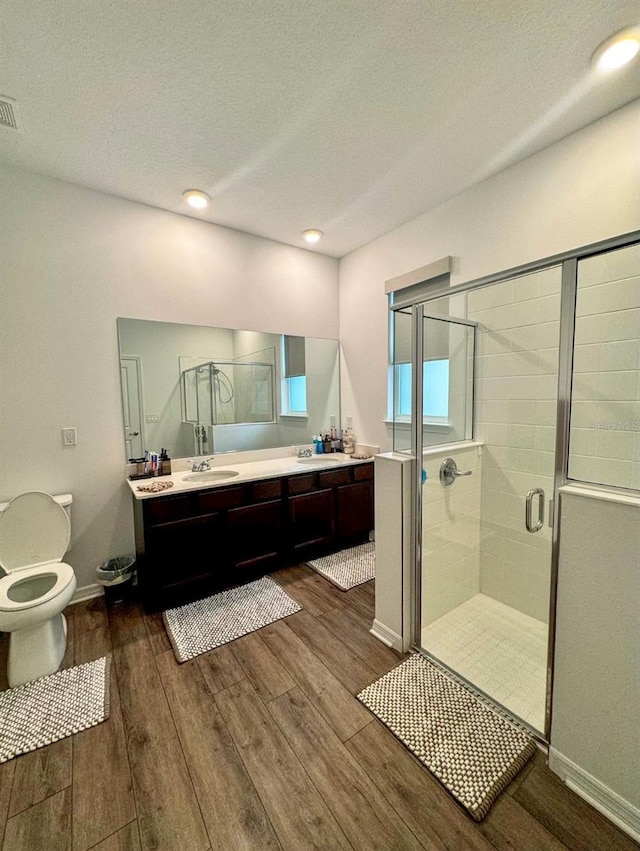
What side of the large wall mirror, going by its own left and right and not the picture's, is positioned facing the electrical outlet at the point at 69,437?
right

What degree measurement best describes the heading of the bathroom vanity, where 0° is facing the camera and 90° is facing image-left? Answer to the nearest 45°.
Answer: approximately 315°

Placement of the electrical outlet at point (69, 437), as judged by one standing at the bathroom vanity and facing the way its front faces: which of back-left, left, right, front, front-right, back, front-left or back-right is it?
back-right

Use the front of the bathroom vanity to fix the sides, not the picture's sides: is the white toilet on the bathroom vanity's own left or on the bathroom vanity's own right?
on the bathroom vanity's own right

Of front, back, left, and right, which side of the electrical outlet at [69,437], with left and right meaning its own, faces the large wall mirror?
left

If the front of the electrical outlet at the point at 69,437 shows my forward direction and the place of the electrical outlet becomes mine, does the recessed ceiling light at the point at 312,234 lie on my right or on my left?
on my left
